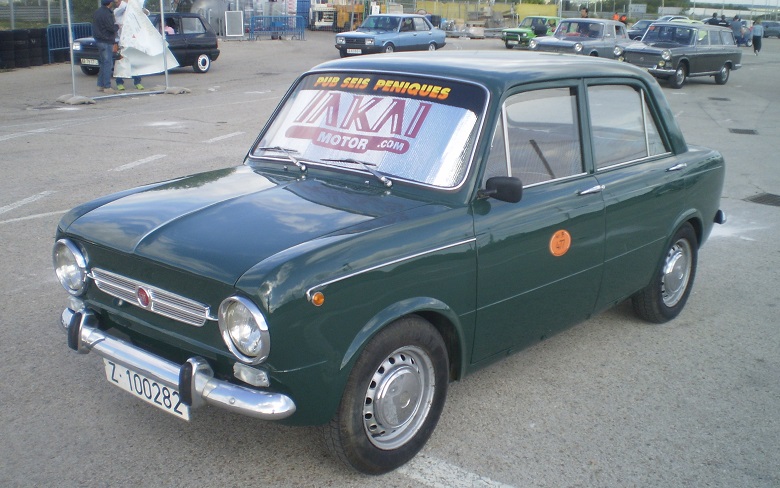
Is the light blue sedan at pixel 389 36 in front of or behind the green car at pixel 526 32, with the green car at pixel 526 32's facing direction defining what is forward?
in front

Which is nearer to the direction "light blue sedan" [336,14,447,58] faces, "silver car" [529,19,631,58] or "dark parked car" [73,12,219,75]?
the dark parked car

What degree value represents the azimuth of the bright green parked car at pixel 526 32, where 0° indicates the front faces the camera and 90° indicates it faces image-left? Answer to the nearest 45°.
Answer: approximately 45°

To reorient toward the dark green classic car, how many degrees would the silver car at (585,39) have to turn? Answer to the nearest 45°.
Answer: approximately 45° to its left

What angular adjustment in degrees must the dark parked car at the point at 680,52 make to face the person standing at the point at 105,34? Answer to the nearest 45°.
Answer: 0° — it already faces them

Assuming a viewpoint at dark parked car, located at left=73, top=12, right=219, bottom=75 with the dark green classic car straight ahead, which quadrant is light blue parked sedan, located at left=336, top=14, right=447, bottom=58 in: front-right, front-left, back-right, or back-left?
back-left
